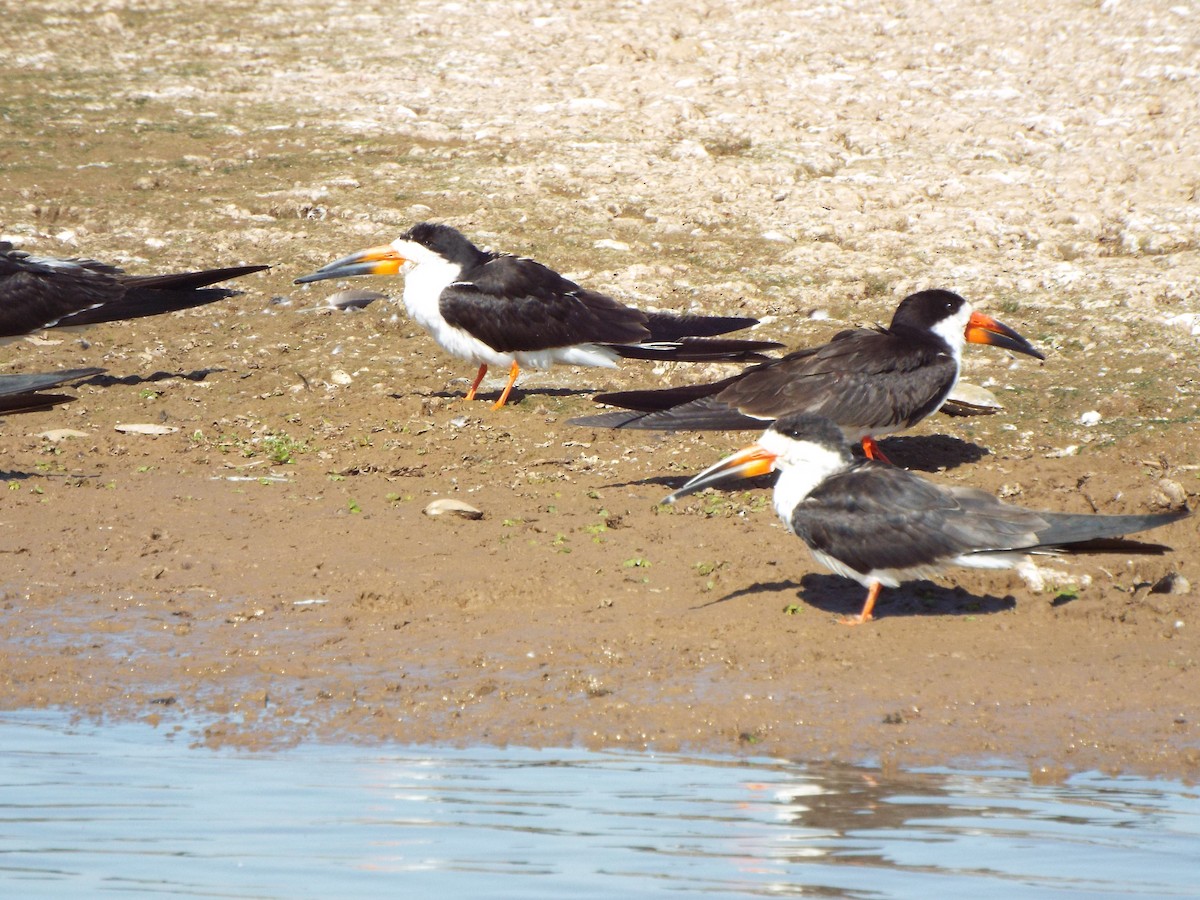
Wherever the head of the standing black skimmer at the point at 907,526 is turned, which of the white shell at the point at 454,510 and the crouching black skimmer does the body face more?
the white shell

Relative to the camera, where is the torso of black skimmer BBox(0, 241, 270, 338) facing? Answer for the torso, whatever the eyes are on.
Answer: to the viewer's left

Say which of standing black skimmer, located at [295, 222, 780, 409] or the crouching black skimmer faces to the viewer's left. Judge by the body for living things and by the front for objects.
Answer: the standing black skimmer

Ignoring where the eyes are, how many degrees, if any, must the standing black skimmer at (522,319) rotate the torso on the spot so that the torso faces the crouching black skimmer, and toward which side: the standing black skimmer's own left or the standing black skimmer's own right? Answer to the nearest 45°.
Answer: approximately 135° to the standing black skimmer's own left

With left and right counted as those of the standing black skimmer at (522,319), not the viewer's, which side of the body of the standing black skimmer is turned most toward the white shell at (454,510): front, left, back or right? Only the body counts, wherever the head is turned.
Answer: left

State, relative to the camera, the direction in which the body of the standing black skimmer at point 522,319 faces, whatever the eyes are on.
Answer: to the viewer's left

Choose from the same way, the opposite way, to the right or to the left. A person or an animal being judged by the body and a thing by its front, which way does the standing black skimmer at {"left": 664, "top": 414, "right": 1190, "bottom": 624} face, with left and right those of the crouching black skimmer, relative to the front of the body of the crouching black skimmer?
the opposite way

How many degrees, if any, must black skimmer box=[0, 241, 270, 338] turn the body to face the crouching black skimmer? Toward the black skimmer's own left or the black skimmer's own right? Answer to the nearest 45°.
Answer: approximately 135° to the black skimmer's own left

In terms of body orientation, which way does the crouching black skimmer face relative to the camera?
to the viewer's right

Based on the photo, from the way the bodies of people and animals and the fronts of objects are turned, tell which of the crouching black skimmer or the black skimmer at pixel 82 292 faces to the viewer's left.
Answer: the black skimmer

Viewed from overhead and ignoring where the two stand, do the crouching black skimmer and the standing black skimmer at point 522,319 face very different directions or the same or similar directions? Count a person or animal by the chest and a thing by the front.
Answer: very different directions

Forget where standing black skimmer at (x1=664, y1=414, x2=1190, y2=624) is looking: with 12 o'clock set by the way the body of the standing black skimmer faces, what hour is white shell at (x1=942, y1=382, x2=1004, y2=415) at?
The white shell is roughly at 3 o'clock from the standing black skimmer.

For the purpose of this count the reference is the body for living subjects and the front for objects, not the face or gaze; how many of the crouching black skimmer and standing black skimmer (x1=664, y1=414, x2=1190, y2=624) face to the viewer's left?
1

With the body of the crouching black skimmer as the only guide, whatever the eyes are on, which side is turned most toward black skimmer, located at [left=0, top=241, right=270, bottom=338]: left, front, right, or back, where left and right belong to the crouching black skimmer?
back
